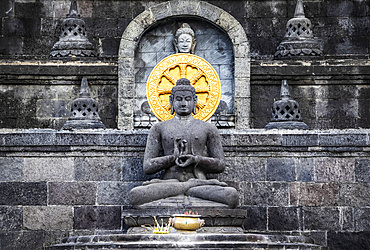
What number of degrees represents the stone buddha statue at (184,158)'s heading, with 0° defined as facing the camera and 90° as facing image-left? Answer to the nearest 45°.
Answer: approximately 0°

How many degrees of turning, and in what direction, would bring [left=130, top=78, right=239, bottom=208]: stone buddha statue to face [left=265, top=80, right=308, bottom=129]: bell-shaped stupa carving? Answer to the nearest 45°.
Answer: approximately 135° to its left

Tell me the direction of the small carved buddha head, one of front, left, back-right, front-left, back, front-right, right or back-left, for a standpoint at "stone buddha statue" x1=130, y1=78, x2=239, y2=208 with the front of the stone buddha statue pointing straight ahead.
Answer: back

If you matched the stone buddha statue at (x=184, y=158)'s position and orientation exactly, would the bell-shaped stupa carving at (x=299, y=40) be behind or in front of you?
behind

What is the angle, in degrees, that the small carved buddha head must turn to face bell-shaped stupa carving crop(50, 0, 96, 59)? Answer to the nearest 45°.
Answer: approximately 90° to its right

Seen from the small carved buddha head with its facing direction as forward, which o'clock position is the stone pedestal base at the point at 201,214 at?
The stone pedestal base is roughly at 12 o'clock from the small carved buddha head.

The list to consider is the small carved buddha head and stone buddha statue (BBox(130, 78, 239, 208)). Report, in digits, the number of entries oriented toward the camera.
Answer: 2

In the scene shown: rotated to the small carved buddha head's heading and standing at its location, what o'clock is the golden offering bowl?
The golden offering bowl is roughly at 12 o'clock from the small carved buddha head.

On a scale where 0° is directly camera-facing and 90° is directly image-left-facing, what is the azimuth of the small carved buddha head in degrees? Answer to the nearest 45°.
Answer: approximately 0°
